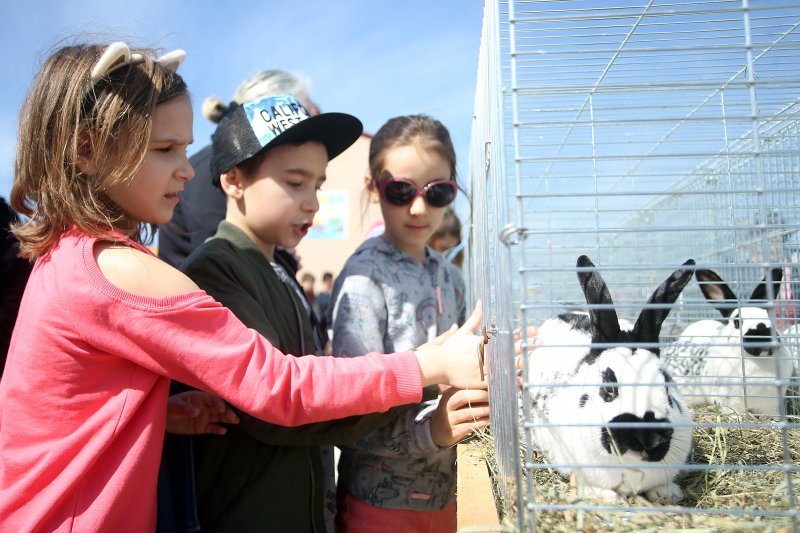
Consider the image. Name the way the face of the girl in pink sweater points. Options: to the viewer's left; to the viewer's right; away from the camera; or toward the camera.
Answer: to the viewer's right

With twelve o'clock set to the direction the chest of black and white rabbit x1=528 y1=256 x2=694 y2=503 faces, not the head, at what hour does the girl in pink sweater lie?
The girl in pink sweater is roughly at 4 o'clock from the black and white rabbit.

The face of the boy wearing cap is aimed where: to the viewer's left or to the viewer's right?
to the viewer's right

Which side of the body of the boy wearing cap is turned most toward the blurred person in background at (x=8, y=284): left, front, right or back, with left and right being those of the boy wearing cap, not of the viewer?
back

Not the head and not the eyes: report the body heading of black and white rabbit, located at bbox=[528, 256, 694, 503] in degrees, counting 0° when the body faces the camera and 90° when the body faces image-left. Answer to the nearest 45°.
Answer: approximately 315°

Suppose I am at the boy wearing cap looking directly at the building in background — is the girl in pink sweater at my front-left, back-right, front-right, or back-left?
back-left

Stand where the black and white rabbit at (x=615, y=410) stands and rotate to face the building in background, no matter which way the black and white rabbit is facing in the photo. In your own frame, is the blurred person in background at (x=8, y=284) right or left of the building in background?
left

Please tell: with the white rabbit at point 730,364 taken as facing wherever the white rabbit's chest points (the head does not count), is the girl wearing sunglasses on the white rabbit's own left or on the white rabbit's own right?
on the white rabbit's own right

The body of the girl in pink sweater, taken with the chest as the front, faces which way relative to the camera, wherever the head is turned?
to the viewer's right
